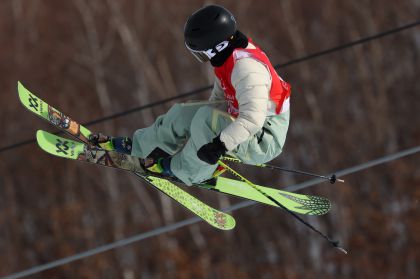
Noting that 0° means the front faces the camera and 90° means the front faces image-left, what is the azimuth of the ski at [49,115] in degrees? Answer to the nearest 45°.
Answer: approximately 90°

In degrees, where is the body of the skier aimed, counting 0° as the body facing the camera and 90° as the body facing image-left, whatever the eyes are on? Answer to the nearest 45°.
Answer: approximately 90°

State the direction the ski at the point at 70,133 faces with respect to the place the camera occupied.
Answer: facing to the left of the viewer
